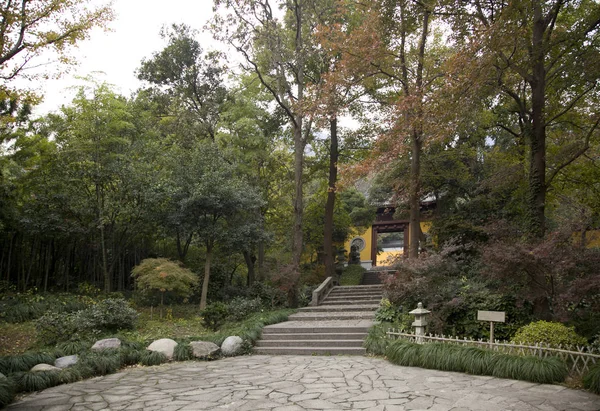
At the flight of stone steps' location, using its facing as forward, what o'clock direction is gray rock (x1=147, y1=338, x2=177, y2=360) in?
The gray rock is roughly at 2 o'clock from the flight of stone steps.

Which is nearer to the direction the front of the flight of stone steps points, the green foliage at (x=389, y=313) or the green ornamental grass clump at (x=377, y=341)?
the green ornamental grass clump

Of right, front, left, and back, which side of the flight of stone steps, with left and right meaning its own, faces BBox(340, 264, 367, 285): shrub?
back

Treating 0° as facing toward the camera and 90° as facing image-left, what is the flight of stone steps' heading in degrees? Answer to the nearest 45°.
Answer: approximately 0°

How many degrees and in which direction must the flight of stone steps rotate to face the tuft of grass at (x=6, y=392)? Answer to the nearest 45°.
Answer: approximately 45° to its right

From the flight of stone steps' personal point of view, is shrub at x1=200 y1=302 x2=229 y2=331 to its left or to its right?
on its right

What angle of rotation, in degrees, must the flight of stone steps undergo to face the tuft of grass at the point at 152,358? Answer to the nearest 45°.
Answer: approximately 45° to its right

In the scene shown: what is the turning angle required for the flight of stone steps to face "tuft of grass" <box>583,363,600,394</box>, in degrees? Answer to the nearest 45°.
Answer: approximately 45° to its left

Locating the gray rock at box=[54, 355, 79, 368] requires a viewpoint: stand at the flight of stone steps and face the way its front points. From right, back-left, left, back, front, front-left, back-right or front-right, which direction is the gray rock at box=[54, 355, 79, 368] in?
front-right

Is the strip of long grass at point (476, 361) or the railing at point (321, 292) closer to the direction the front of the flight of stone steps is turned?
the strip of long grass

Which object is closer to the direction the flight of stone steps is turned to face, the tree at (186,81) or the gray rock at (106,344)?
the gray rock

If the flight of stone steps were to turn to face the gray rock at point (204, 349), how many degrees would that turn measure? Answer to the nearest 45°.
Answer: approximately 45° to its right

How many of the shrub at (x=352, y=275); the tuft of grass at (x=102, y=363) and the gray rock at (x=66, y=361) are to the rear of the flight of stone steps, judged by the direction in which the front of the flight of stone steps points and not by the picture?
1

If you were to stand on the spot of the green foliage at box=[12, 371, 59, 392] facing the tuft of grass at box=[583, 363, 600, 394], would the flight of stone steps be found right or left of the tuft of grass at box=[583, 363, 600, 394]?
left

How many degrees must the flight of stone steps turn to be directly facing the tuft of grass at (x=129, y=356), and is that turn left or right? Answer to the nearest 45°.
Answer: approximately 45° to its right

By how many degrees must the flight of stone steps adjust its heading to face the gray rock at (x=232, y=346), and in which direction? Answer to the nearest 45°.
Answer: approximately 45° to its right
